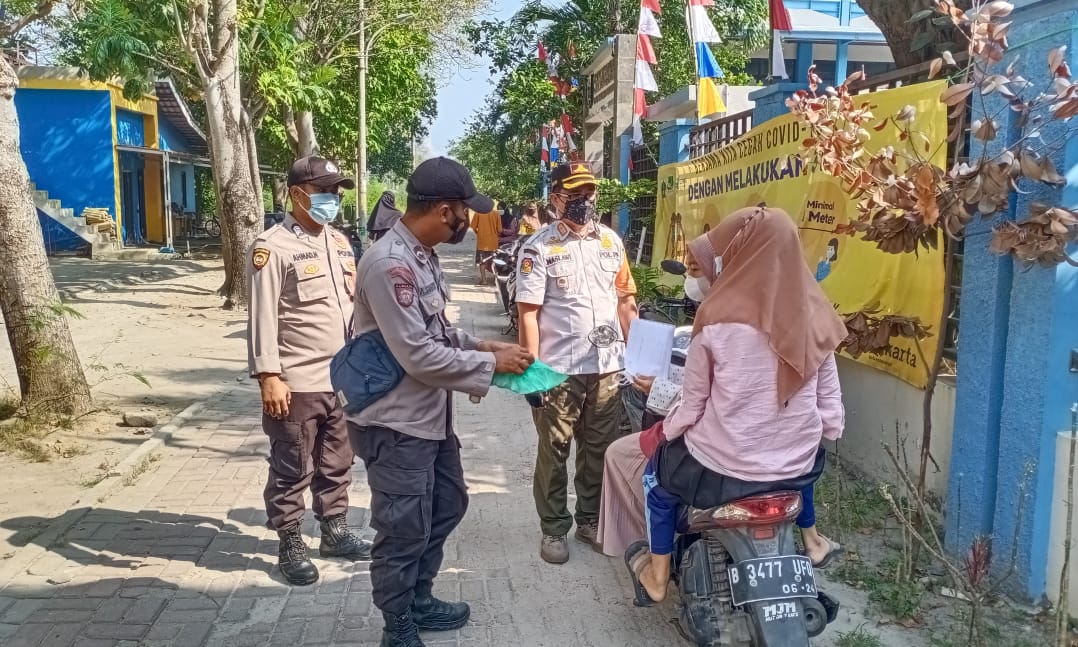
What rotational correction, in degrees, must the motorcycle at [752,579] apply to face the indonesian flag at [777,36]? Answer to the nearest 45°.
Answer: approximately 45° to its right

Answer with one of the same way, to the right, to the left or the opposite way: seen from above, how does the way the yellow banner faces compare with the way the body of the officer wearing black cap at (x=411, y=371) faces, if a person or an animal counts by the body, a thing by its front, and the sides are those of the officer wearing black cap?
the opposite way

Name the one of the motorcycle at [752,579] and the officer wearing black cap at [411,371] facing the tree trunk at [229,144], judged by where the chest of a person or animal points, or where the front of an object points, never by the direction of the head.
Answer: the motorcycle

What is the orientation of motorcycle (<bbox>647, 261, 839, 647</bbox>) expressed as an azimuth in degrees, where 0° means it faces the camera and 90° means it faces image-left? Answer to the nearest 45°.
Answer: approximately 135°

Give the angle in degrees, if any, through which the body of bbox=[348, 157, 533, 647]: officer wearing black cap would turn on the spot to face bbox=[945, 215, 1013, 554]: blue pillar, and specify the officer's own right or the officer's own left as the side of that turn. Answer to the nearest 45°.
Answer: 0° — they already face it

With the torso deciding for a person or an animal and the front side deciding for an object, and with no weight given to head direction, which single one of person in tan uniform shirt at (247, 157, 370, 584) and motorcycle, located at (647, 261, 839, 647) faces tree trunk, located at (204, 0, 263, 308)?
the motorcycle

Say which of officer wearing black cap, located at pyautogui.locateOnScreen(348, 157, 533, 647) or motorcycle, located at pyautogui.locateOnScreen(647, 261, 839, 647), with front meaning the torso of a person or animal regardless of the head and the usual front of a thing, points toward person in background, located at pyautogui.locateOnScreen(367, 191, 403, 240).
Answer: the motorcycle

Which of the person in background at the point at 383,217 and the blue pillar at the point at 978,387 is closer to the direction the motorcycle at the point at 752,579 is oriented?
the person in background

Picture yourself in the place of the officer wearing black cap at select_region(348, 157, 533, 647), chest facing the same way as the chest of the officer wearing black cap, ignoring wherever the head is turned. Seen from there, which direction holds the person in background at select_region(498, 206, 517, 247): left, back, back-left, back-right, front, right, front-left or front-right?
left

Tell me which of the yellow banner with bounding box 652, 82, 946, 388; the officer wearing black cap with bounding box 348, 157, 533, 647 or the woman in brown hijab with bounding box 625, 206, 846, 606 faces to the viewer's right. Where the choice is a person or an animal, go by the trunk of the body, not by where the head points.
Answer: the officer wearing black cap

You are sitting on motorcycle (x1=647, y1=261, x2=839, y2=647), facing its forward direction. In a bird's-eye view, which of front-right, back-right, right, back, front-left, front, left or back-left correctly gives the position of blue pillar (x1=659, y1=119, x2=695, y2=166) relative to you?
front-right

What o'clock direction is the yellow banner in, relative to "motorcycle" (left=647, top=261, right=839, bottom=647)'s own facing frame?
The yellow banner is roughly at 2 o'clock from the motorcycle.

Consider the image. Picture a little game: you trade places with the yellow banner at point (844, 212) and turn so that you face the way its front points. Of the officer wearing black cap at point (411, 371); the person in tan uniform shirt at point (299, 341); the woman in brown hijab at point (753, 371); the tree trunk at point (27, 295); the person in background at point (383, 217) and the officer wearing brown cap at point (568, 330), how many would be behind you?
0

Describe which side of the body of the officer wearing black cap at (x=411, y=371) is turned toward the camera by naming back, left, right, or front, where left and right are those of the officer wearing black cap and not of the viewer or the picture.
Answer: right

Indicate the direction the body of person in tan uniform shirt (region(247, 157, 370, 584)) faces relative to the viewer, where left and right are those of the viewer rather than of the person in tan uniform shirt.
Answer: facing the viewer and to the right of the viewer

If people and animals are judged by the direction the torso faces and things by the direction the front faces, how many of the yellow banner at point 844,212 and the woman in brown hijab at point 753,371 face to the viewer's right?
0

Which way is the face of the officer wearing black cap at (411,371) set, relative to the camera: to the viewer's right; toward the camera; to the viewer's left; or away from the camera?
to the viewer's right

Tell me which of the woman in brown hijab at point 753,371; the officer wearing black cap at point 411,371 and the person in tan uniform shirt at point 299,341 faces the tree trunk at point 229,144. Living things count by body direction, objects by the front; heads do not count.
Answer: the woman in brown hijab

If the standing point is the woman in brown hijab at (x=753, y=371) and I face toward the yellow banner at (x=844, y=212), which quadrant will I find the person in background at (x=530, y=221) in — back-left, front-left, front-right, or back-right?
front-left

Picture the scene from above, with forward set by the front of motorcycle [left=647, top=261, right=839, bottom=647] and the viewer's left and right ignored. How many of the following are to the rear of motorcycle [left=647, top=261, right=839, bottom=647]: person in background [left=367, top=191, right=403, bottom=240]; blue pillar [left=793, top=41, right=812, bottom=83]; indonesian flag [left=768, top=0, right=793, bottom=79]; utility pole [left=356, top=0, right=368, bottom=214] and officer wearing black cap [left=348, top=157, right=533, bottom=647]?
0

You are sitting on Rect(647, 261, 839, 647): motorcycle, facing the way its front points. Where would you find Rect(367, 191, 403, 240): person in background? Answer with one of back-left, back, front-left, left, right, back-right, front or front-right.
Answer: front

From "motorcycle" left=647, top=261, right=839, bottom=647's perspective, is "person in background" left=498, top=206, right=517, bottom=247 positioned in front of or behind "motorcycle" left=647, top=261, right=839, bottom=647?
in front

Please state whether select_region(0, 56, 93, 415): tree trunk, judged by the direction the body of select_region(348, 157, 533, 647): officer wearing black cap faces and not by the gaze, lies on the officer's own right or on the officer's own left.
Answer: on the officer's own left

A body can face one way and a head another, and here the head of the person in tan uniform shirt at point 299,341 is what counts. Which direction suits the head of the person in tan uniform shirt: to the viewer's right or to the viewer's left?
to the viewer's right
